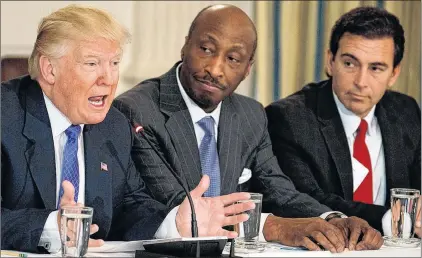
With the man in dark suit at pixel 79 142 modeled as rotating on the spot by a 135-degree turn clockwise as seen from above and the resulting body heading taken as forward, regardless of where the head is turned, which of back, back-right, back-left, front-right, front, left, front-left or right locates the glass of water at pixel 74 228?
left

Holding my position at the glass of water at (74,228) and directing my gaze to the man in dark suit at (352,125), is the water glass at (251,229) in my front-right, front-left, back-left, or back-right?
front-right

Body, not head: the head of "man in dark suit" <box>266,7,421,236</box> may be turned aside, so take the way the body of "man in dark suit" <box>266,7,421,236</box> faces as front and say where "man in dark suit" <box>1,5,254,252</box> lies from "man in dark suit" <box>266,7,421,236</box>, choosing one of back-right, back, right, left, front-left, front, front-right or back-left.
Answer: right

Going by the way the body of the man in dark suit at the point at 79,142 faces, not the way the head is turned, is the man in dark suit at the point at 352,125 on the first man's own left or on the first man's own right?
on the first man's own left

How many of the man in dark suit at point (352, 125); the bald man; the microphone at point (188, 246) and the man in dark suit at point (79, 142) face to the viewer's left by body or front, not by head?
1

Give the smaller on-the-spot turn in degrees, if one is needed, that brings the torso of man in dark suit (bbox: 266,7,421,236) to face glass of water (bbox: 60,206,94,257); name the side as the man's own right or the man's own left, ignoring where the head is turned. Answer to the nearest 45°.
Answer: approximately 90° to the man's own right

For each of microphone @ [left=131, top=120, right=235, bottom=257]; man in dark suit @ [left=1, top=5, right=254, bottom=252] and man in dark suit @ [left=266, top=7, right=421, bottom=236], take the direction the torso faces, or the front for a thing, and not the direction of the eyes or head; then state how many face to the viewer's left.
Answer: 1

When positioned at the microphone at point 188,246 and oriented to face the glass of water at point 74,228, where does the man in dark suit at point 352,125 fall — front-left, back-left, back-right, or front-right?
back-right

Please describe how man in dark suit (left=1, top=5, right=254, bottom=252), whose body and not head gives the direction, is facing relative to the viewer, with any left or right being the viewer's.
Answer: facing the viewer and to the right of the viewer

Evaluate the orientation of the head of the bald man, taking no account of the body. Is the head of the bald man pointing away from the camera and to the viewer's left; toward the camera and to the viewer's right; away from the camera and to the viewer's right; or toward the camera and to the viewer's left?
toward the camera and to the viewer's left

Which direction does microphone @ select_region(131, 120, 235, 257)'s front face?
to the viewer's left

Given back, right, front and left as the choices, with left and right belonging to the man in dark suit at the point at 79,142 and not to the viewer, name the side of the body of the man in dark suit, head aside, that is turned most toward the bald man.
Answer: left

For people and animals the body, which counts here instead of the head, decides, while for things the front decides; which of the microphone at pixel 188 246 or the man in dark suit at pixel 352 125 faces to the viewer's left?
the microphone
